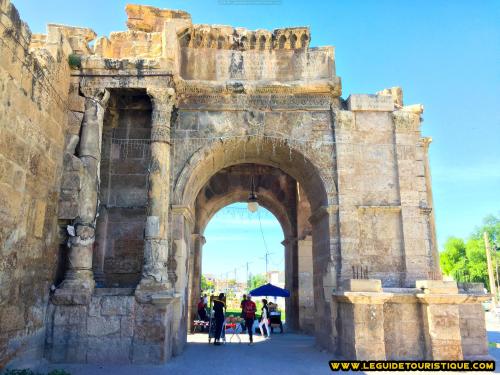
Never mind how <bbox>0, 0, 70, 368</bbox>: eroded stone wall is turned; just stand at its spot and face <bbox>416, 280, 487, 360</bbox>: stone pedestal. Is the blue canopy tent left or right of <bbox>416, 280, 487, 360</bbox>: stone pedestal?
left

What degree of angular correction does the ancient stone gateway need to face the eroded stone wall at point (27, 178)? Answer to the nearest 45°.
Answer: approximately 45° to its right

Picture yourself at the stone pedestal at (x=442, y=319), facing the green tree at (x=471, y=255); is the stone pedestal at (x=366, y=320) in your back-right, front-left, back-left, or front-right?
back-left

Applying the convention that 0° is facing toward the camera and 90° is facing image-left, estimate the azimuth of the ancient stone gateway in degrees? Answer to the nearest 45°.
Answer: approximately 0°

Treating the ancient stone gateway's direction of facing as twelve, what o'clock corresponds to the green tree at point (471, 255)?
The green tree is roughly at 7 o'clock from the ancient stone gateway.

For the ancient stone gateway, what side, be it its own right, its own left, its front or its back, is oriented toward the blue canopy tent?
back

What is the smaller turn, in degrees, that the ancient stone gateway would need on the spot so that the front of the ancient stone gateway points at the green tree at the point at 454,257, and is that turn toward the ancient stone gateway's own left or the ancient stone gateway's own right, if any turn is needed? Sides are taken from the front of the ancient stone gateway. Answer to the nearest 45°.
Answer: approximately 135° to the ancient stone gateway's own left

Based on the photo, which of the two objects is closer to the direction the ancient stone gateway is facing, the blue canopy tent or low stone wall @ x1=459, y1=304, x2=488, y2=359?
the low stone wall

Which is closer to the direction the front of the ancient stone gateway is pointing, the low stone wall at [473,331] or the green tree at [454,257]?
the low stone wall
